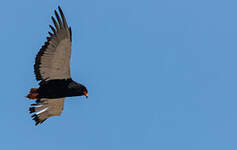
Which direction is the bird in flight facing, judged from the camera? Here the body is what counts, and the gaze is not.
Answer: to the viewer's right
